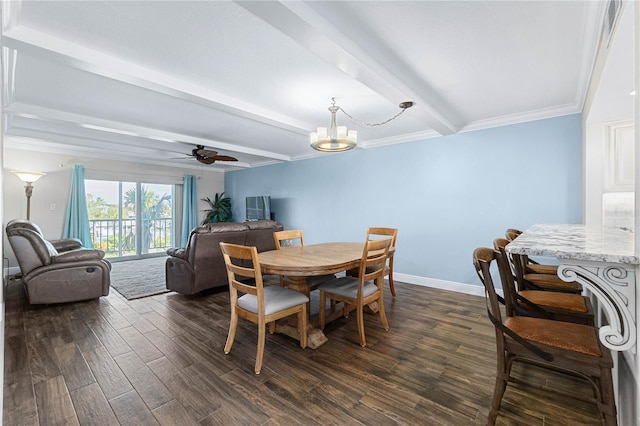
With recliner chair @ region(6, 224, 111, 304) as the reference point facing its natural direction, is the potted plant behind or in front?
in front

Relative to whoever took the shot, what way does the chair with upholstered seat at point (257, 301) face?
facing away from the viewer and to the right of the viewer

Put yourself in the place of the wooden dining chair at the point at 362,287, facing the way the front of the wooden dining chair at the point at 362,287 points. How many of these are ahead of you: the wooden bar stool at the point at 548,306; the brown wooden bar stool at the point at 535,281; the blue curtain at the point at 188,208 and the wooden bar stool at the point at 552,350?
1

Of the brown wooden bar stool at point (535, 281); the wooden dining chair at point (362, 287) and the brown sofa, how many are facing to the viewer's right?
1

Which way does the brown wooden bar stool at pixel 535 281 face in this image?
to the viewer's right

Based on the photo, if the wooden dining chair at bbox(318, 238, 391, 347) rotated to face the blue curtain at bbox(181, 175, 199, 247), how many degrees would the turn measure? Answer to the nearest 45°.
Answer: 0° — it already faces it

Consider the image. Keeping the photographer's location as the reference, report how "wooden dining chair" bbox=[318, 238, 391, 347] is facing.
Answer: facing away from the viewer and to the left of the viewer

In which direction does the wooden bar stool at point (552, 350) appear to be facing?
to the viewer's right

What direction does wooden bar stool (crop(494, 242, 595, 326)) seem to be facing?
to the viewer's right

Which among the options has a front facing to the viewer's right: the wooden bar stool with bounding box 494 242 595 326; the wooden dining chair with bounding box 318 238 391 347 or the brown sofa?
the wooden bar stool with bounding box 494 242 595 326

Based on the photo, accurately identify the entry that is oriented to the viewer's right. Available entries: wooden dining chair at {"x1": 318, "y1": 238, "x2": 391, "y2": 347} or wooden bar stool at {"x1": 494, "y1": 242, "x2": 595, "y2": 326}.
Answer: wooden bar stool at {"x1": 494, "y1": 242, "x2": 595, "y2": 326}

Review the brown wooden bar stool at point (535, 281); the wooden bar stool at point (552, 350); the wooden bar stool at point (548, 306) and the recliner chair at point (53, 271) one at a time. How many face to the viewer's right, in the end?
4
